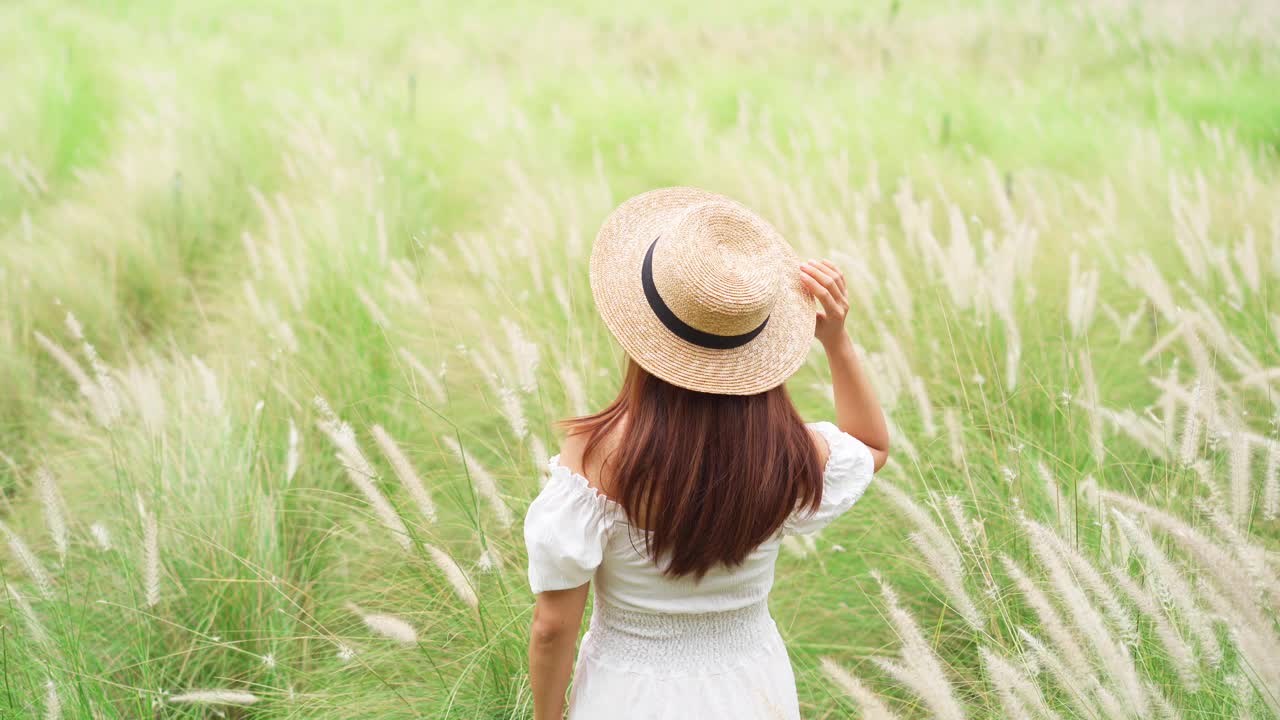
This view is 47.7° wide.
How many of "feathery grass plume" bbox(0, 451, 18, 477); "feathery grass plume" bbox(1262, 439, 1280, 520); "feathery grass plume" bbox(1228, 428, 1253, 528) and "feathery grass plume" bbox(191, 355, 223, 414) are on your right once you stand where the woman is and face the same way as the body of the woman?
2

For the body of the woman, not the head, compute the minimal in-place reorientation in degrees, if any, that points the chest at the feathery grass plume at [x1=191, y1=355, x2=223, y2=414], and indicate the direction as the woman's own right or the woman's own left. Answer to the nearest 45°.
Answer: approximately 45° to the woman's own left

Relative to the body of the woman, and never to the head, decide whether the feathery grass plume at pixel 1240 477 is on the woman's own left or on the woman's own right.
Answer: on the woman's own right

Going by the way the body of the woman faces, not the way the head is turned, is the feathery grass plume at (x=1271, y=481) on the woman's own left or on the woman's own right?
on the woman's own right

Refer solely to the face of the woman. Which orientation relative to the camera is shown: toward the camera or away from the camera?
away from the camera

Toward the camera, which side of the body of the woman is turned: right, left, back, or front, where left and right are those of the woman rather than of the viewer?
back
